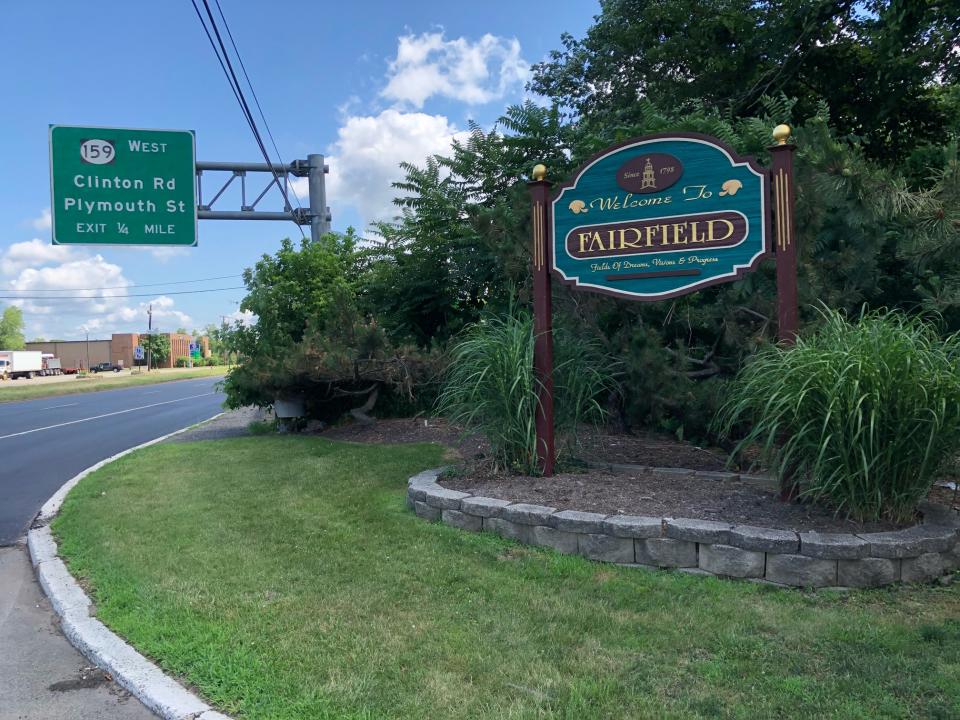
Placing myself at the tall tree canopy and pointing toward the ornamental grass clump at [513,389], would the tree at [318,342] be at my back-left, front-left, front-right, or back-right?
front-right

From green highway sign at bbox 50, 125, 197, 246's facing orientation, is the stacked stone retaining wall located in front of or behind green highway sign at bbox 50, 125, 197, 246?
in front

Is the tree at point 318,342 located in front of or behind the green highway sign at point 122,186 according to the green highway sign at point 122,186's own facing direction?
in front

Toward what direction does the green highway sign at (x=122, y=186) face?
toward the camera

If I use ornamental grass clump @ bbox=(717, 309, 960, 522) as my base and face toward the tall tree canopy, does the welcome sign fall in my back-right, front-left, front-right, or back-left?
front-left

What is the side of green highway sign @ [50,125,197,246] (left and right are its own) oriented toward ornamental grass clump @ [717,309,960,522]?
front

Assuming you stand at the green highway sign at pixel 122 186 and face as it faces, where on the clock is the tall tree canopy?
The tall tree canopy is roughly at 10 o'clock from the green highway sign.

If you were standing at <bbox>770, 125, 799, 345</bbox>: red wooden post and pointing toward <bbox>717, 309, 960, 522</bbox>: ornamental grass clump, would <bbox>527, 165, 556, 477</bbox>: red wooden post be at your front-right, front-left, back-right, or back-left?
back-right

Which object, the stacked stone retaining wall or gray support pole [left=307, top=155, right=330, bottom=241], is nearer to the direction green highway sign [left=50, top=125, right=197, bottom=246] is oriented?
the stacked stone retaining wall

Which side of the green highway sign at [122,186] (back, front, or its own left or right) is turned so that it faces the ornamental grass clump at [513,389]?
front

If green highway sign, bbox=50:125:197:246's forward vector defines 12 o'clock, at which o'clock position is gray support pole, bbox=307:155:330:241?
The gray support pole is roughly at 10 o'clock from the green highway sign.
